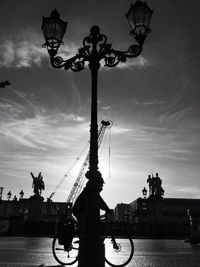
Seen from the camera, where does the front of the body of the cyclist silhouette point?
to the viewer's right

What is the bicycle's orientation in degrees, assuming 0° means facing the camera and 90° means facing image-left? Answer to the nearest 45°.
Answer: approximately 270°
